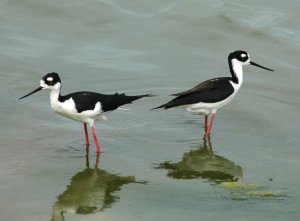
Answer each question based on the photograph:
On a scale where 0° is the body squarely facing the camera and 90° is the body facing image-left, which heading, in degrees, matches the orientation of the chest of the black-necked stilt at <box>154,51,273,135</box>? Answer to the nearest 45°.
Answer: approximately 270°

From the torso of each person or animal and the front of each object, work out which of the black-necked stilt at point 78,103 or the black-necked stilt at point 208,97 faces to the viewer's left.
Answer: the black-necked stilt at point 78,103

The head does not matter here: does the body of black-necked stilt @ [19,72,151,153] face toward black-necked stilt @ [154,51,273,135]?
no

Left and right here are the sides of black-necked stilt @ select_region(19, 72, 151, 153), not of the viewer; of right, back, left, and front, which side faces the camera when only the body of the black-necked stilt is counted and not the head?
left

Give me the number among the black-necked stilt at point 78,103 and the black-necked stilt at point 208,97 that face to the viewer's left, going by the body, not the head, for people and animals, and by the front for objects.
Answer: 1

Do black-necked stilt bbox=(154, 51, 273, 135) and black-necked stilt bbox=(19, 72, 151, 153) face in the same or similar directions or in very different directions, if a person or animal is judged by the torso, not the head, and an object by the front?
very different directions

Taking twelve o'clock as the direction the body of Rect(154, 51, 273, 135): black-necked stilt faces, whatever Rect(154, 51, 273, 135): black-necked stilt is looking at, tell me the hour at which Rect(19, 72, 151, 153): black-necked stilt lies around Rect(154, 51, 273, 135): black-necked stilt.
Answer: Rect(19, 72, 151, 153): black-necked stilt is roughly at 5 o'clock from Rect(154, 51, 273, 135): black-necked stilt.
